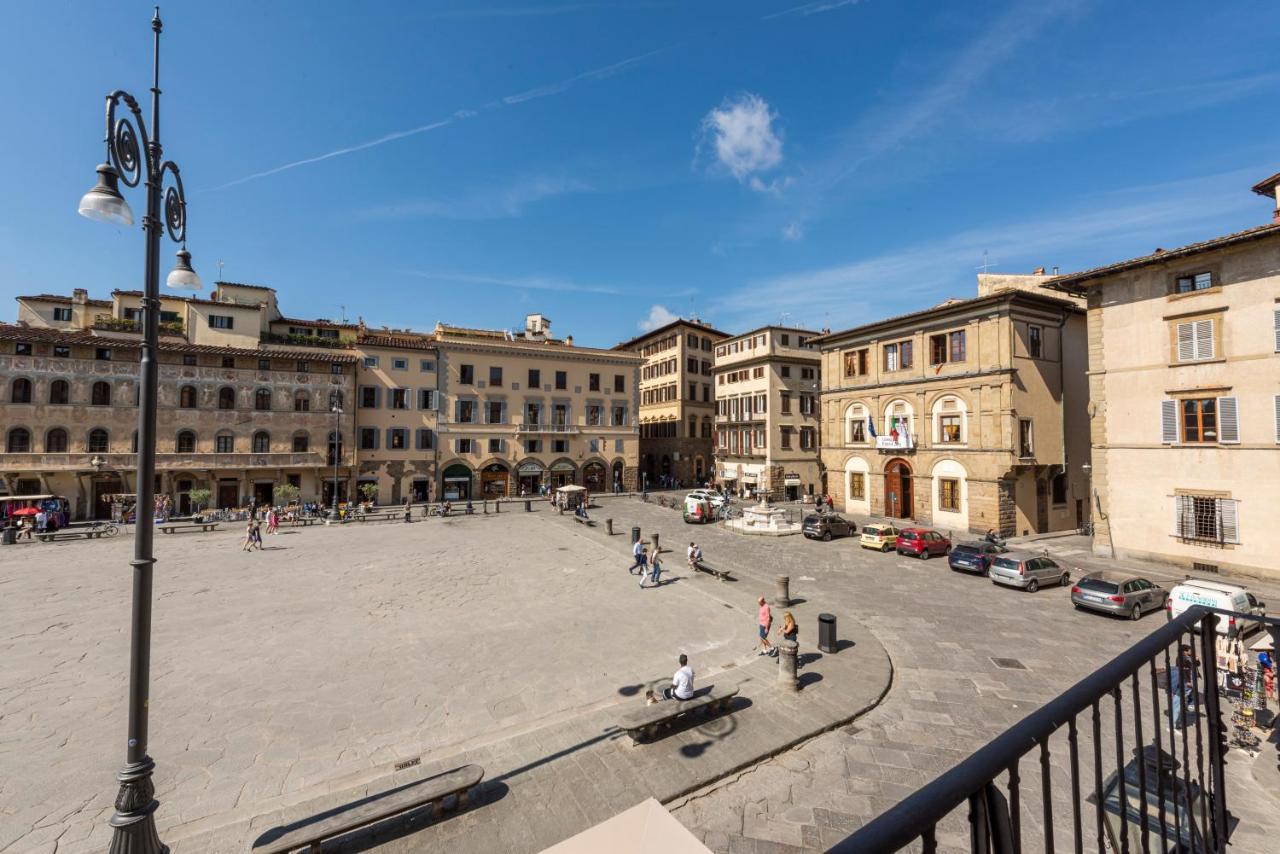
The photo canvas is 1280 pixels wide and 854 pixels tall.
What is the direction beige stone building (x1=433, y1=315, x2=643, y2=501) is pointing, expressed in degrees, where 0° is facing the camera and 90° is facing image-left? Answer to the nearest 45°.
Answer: approximately 0°

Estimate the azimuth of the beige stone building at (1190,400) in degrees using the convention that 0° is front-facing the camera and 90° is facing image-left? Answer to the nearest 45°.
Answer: approximately 45°

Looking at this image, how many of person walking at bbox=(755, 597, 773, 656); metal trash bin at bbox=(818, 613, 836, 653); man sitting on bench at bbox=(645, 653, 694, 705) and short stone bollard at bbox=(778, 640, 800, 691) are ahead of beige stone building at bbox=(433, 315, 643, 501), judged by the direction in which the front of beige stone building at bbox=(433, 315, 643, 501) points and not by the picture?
4

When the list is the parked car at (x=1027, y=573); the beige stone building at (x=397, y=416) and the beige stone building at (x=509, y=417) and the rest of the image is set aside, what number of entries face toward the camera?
2

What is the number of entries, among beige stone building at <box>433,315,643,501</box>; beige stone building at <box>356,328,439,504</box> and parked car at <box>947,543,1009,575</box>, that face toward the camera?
2

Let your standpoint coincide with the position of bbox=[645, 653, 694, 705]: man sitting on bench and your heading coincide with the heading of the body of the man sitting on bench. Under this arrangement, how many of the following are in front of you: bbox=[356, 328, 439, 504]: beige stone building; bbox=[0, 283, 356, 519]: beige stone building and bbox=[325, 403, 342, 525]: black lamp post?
3

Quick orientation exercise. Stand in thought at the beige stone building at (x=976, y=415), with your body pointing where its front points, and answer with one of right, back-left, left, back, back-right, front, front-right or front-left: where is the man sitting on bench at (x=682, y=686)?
front-left

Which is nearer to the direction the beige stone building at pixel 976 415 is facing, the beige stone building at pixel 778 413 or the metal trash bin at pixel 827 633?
the metal trash bin
